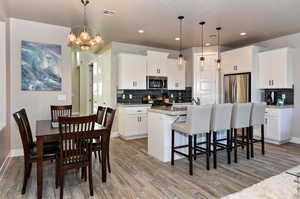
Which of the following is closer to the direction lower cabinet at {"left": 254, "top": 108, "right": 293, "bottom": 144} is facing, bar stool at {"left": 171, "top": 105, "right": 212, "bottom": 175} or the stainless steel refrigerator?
the bar stool

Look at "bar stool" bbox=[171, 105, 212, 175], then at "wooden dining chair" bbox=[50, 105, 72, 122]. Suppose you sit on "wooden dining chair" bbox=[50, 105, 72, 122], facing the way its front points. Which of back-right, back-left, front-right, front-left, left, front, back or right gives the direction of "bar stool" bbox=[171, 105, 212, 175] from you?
front-left

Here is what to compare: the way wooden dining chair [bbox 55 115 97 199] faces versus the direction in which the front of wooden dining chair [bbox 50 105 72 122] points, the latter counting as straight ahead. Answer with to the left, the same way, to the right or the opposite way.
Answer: the opposite way

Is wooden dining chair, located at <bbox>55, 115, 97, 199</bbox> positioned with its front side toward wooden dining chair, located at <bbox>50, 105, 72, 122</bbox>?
yes

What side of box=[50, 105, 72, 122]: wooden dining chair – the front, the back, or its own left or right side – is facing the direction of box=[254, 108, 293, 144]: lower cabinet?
left

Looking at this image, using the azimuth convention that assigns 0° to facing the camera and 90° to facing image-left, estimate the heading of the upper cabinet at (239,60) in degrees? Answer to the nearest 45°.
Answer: approximately 45°

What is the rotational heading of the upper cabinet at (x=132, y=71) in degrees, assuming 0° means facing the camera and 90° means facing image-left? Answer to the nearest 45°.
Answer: approximately 315°

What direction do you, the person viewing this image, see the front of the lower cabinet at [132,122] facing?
facing the viewer and to the right of the viewer

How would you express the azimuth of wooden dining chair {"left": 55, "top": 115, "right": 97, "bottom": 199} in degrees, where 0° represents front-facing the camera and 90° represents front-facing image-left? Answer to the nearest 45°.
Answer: approximately 180°

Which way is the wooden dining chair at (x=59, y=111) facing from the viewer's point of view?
toward the camera

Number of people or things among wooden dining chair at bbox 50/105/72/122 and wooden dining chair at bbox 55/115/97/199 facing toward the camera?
1

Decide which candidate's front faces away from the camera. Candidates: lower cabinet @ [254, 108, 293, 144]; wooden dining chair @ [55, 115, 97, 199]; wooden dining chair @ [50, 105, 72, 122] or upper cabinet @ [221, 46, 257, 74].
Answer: wooden dining chair @ [55, 115, 97, 199]
